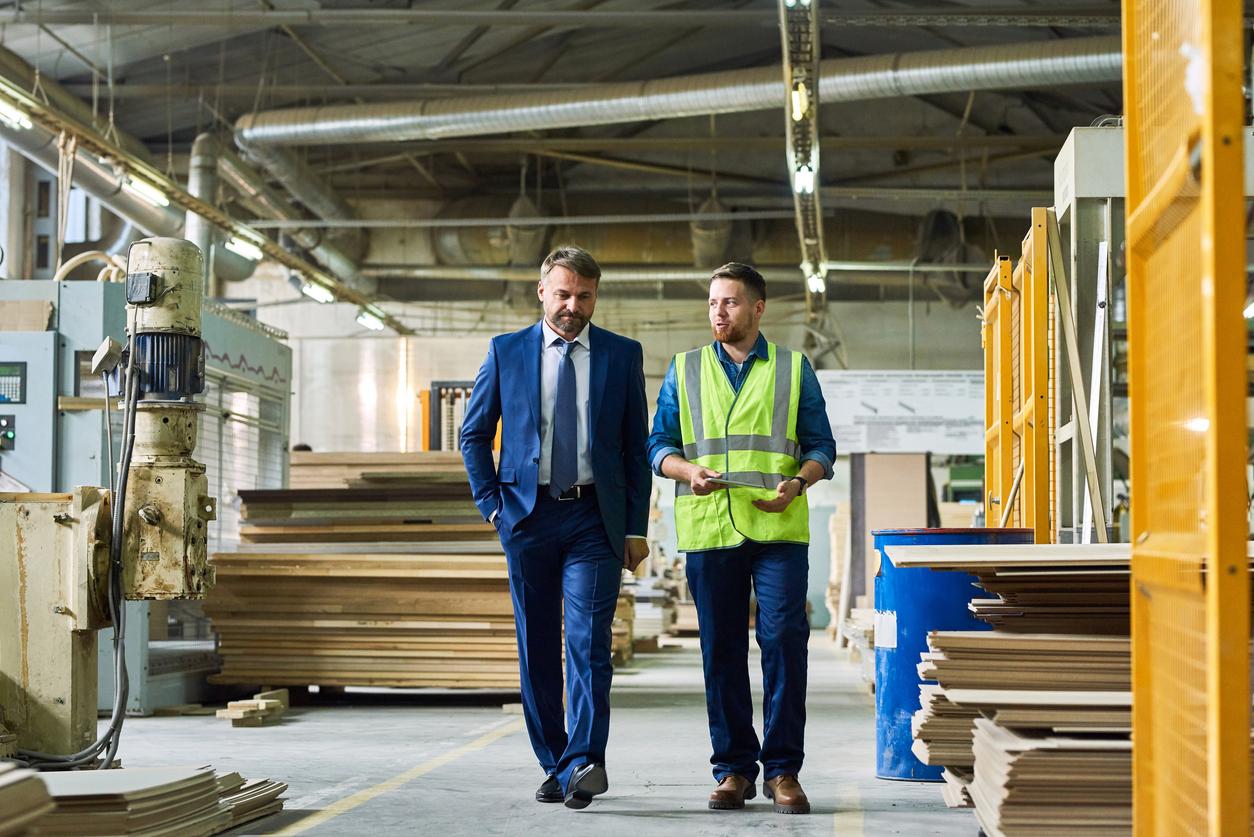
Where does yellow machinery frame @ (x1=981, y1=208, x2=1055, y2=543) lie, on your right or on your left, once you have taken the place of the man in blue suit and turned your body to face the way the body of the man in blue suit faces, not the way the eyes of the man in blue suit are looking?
on your left

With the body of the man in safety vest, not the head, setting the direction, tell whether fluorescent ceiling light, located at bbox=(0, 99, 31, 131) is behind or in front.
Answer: behind

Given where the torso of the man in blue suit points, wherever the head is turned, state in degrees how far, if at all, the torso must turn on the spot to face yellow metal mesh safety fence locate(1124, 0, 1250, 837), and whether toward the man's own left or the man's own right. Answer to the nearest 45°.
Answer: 0° — they already face it

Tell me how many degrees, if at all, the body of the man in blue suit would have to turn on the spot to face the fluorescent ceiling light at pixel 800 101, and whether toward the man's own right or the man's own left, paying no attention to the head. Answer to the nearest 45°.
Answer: approximately 180°

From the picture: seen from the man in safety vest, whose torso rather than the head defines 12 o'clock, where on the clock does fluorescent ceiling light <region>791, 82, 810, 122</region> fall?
The fluorescent ceiling light is roughly at 6 o'clock from the man in safety vest.

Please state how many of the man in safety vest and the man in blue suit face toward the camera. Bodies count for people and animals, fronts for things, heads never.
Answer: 2

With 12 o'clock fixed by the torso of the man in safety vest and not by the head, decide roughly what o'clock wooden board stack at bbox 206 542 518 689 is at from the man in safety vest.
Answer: The wooden board stack is roughly at 5 o'clock from the man in safety vest.

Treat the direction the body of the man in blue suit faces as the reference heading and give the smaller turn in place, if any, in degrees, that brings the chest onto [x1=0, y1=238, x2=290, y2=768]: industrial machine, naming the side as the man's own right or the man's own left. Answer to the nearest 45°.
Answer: approximately 90° to the man's own right

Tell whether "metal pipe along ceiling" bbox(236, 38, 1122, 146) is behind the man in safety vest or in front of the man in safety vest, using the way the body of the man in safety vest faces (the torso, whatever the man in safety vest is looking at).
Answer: behind

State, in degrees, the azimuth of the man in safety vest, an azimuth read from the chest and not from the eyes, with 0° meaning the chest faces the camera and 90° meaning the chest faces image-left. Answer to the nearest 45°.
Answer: approximately 0°

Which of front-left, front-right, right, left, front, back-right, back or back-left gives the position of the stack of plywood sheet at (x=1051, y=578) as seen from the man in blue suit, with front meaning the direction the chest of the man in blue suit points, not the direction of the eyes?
front-left

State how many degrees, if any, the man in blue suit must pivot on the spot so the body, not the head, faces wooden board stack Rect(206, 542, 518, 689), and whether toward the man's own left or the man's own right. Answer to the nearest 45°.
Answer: approximately 180°

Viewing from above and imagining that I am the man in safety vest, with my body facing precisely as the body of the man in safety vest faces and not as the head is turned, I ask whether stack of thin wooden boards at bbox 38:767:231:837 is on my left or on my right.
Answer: on my right
